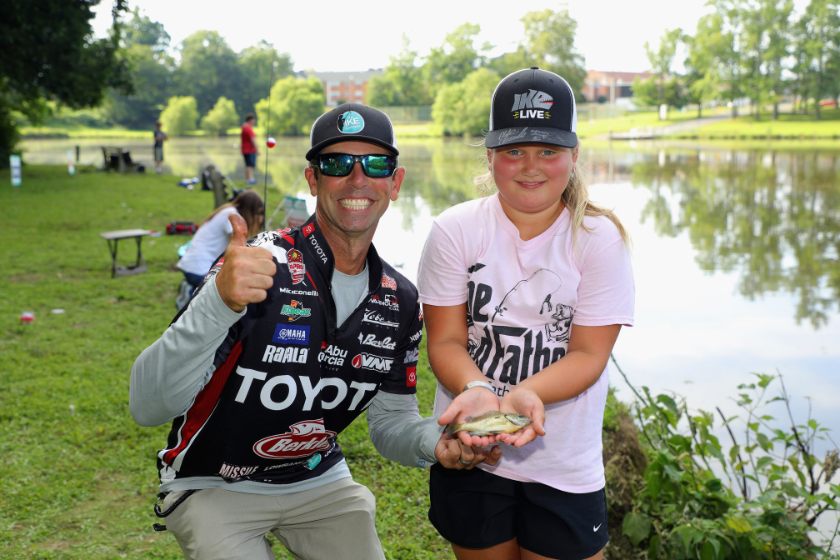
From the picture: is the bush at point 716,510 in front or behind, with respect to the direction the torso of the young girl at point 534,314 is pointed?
behind

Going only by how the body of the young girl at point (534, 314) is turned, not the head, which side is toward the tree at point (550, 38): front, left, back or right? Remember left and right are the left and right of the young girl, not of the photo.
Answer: back

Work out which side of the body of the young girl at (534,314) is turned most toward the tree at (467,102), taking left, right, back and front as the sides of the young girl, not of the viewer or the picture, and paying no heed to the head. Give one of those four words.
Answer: back

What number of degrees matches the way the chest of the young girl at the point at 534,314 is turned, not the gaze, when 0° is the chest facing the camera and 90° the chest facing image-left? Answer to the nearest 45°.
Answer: approximately 0°
